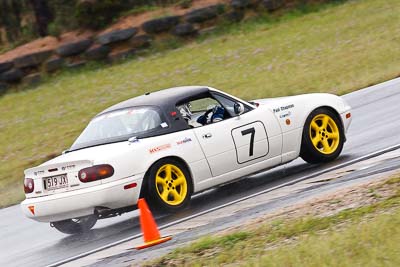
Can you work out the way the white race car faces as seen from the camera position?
facing away from the viewer and to the right of the viewer

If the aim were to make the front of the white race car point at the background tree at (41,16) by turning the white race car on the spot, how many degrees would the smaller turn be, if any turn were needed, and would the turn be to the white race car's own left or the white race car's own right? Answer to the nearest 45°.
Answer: approximately 45° to the white race car's own left
